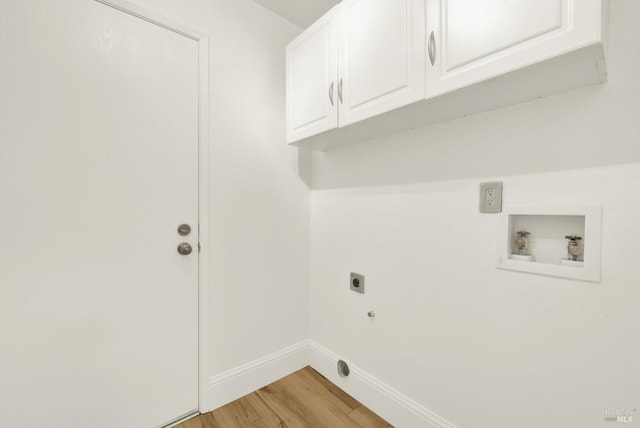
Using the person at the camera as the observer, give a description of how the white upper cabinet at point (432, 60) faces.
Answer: facing the viewer and to the left of the viewer

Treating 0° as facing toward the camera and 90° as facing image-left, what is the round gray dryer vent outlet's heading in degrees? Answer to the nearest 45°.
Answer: approximately 45°

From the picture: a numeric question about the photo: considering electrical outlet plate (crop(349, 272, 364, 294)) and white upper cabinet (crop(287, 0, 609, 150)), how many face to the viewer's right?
0

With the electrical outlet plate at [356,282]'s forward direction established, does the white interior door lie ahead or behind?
ahead

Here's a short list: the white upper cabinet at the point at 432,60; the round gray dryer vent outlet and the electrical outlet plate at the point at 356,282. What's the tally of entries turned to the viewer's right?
0

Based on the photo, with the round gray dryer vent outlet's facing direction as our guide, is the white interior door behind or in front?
in front

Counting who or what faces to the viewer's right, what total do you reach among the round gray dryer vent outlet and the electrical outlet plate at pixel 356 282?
0
